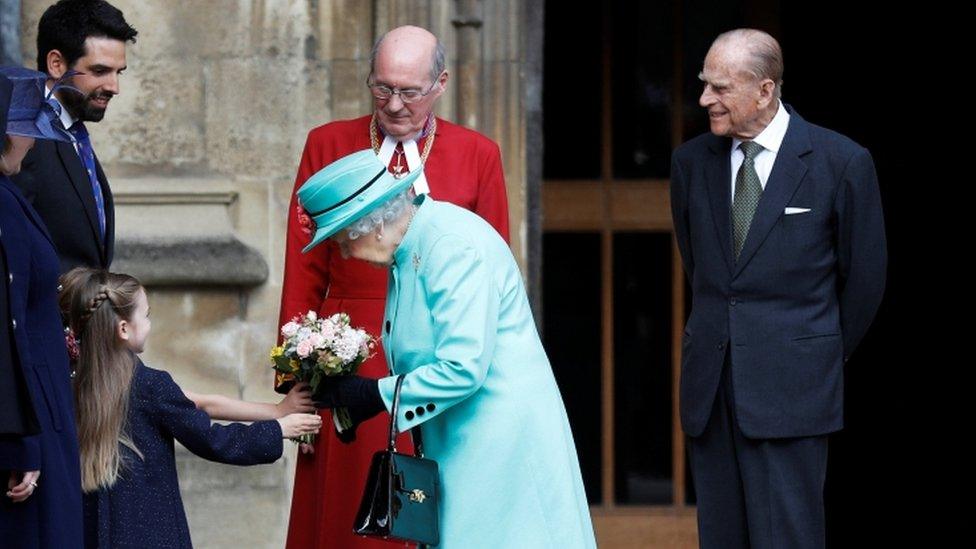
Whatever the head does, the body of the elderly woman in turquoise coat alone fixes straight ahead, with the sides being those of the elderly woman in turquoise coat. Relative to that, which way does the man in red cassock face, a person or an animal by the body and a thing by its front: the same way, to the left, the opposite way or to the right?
to the left

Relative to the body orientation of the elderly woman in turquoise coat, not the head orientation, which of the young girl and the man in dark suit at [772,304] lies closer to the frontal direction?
the young girl

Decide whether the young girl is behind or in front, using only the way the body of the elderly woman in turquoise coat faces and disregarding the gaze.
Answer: in front

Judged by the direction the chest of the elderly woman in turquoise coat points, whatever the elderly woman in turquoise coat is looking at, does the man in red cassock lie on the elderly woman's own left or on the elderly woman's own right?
on the elderly woman's own right

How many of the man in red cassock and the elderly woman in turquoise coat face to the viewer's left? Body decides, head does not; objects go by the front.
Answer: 1

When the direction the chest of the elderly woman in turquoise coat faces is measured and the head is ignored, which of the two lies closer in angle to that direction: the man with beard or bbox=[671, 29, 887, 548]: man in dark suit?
the man with beard

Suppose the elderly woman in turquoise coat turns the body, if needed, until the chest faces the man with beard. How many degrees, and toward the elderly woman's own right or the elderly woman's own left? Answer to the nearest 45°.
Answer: approximately 45° to the elderly woman's own right

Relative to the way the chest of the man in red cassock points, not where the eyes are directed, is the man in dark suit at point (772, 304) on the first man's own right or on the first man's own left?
on the first man's own left

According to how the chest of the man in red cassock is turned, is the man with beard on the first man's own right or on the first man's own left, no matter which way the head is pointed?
on the first man's own right

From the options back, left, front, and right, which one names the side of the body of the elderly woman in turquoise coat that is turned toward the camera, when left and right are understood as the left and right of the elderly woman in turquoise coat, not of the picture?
left
